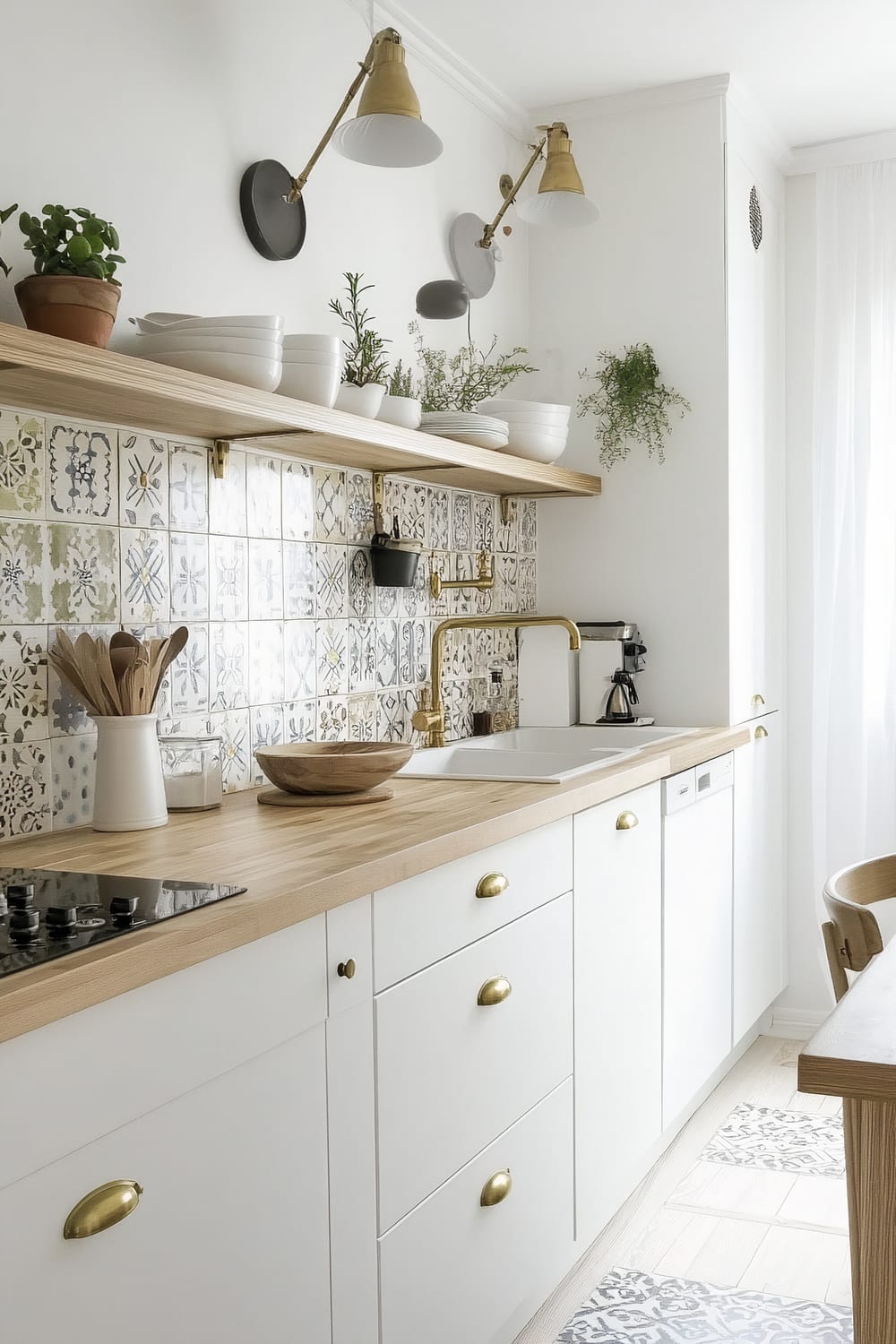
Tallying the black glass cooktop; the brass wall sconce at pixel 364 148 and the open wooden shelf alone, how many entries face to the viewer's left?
0

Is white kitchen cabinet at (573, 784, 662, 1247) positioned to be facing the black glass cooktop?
no

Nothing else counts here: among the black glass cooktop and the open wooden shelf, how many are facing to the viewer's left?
0

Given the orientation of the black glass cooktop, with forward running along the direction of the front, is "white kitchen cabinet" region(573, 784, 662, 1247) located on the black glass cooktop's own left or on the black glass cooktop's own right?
on the black glass cooktop's own left

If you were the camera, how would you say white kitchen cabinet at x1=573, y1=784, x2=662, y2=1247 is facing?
facing to the right of the viewer

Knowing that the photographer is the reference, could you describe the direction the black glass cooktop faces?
facing the viewer and to the right of the viewer

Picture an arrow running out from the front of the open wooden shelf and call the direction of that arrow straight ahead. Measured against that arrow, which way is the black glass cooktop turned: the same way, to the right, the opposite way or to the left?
the same way

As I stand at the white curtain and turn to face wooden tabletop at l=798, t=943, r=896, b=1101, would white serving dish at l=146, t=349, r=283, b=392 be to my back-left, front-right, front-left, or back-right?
front-right

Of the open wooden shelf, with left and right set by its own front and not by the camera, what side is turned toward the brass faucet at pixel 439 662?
left

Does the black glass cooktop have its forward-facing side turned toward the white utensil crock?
no

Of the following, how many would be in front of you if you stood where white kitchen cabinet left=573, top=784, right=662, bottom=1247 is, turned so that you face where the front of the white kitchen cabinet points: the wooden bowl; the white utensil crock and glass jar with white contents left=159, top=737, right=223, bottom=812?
0

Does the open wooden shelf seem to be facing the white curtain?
no

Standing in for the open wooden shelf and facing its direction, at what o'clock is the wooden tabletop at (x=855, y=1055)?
The wooden tabletop is roughly at 12 o'clock from the open wooden shelf.

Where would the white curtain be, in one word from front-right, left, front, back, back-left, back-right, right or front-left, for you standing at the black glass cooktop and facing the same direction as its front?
left
